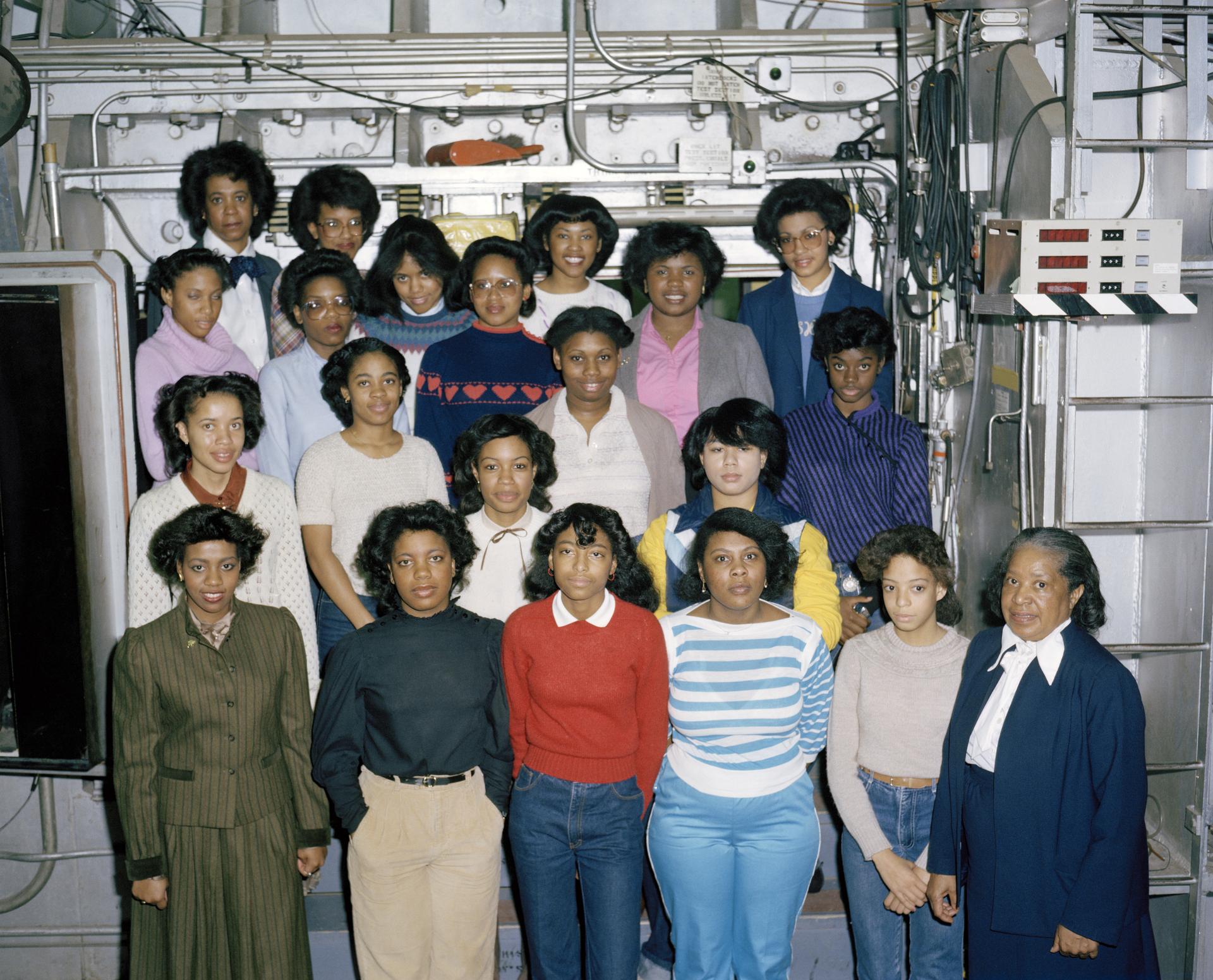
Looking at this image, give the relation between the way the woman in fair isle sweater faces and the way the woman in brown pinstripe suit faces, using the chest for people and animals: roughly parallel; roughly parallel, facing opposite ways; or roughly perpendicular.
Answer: roughly parallel

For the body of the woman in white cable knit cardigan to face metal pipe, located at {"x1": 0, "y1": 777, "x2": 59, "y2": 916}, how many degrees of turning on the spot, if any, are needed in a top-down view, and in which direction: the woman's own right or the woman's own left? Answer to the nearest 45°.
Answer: approximately 135° to the woman's own right

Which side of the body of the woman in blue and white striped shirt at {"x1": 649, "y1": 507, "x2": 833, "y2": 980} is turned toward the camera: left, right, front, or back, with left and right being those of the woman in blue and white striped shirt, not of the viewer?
front

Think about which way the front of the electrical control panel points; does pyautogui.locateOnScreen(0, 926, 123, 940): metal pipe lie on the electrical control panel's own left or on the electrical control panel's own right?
on the electrical control panel's own right

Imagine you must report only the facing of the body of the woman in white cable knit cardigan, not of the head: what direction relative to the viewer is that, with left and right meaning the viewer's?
facing the viewer

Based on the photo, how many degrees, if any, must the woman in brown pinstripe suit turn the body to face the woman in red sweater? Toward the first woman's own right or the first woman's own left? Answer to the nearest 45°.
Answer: approximately 90° to the first woman's own left

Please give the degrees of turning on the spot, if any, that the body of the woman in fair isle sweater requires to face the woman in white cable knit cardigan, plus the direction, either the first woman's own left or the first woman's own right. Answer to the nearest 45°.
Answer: approximately 45° to the first woman's own right

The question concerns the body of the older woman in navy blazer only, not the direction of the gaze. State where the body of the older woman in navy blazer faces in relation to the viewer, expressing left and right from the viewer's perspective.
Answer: facing the viewer and to the left of the viewer

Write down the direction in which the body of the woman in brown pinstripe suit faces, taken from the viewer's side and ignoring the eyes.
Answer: toward the camera

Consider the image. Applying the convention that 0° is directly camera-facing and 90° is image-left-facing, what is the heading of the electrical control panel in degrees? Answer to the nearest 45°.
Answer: approximately 0°
